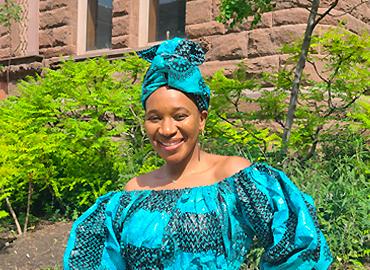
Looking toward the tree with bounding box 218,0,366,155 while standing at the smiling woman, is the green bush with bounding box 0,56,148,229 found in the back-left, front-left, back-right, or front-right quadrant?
front-left

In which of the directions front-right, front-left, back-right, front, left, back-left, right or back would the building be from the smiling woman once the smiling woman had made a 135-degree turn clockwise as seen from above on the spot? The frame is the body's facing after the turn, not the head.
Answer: front-right

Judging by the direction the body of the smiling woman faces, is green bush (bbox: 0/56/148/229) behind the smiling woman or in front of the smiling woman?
behind

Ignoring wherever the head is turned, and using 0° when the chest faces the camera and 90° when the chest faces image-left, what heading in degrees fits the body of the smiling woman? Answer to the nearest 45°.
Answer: approximately 0°

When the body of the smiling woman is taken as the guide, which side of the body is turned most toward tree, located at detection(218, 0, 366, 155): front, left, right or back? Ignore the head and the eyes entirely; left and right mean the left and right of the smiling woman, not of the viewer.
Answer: back

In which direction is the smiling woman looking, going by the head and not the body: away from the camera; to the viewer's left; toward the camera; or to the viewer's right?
toward the camera
